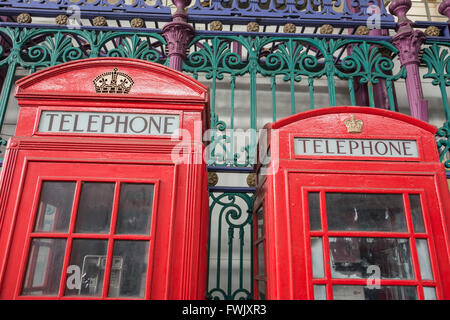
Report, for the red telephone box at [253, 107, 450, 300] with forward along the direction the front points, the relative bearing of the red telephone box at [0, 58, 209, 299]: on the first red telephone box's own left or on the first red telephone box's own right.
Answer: on the first red telephone box's own right

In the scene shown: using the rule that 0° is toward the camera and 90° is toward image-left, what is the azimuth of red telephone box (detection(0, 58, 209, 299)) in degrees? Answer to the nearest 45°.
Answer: approximately 0°

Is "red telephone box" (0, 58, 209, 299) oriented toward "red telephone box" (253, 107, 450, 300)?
no

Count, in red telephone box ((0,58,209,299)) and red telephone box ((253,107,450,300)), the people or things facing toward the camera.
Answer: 2

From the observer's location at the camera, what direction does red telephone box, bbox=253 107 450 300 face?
facing the viewer
